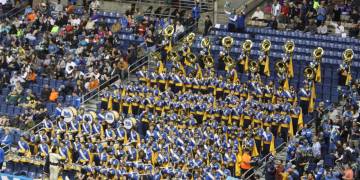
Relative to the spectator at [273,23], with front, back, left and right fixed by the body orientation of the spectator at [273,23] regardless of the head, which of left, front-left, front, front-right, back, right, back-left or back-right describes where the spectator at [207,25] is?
front-right

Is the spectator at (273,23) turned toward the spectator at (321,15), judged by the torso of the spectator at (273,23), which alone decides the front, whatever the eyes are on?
no

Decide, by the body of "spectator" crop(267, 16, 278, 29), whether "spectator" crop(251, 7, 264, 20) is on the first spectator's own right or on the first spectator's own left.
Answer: on the first spectator's own right

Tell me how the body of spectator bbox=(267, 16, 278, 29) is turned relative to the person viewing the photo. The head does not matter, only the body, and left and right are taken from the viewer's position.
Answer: facing the viewer and to the left of the viewer

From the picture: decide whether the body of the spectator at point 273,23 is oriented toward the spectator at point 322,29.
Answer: no

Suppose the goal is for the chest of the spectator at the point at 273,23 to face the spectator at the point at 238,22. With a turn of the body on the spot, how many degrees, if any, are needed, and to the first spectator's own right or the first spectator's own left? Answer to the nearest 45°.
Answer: approximately 45° to the first spectator's own right

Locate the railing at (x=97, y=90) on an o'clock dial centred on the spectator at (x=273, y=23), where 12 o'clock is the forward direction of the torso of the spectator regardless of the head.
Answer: The railing is roughly at 1 o'clock from the spectator.

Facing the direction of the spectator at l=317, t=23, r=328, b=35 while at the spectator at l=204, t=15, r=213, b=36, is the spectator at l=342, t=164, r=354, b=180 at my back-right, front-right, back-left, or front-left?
front-right

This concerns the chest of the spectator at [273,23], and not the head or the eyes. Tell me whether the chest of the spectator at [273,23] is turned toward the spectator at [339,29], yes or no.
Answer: no
